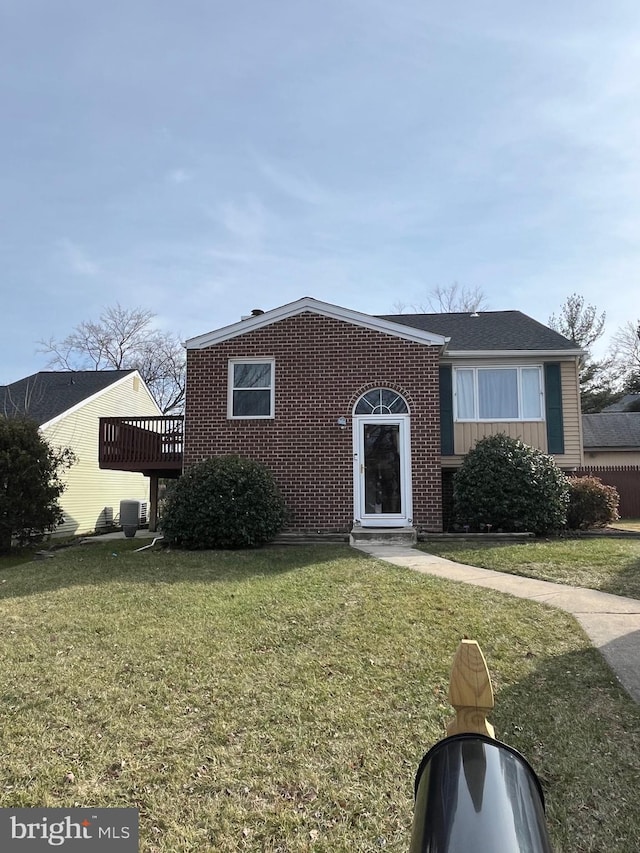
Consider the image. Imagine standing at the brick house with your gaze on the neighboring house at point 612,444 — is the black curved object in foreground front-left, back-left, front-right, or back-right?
back-right

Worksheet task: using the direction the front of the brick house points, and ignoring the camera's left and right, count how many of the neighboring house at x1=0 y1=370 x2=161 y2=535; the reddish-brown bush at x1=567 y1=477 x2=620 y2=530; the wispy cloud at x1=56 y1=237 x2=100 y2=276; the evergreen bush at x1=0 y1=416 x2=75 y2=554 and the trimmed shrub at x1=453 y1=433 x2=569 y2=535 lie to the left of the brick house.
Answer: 2

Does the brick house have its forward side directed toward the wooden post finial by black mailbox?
yes

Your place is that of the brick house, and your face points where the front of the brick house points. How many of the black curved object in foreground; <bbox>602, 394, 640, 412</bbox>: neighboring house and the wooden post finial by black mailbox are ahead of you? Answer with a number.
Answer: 2

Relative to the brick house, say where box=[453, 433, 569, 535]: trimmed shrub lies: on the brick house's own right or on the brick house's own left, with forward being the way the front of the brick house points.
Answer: on the brick house's own left

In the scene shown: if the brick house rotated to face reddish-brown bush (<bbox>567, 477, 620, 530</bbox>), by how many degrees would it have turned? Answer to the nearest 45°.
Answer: approximately 90° to its left

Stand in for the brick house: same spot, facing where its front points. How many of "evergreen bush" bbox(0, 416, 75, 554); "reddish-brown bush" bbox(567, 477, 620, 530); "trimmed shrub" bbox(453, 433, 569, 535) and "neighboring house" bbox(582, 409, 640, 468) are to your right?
1

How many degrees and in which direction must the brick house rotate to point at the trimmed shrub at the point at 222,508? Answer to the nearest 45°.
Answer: approximately 45° to its right

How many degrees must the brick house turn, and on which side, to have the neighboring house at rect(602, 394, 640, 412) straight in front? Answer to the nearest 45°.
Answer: approximately 135° to its left

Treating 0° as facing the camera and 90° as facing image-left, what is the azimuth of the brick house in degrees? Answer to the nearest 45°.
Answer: approximately 0°

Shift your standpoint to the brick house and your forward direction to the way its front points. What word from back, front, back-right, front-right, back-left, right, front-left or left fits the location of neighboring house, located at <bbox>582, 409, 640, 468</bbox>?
back-left

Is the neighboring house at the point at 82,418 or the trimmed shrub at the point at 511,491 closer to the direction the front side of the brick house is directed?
the trimmed shrub

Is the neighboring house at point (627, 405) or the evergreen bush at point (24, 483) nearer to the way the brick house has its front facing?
the evergreen bush

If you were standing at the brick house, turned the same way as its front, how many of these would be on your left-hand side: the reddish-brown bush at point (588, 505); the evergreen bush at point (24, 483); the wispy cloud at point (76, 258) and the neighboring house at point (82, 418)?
1

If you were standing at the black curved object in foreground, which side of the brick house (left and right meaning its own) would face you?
front

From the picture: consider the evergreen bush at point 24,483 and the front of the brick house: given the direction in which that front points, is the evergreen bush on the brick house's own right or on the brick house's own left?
on the brick house's own right
